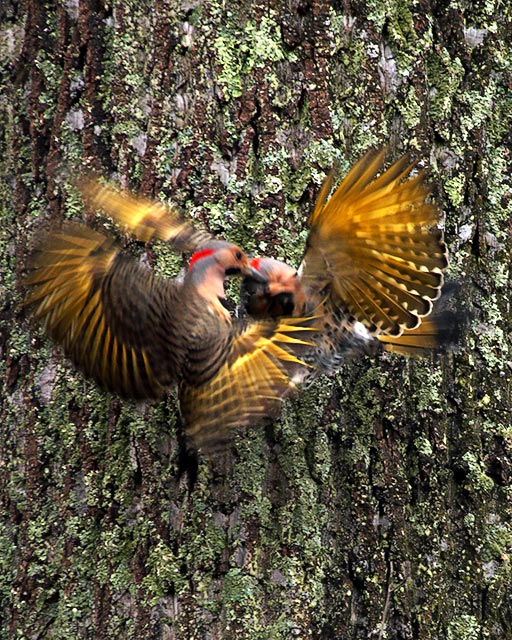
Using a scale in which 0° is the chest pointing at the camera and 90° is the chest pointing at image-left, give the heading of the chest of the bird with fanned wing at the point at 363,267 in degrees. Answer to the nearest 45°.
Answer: approximately 90°
